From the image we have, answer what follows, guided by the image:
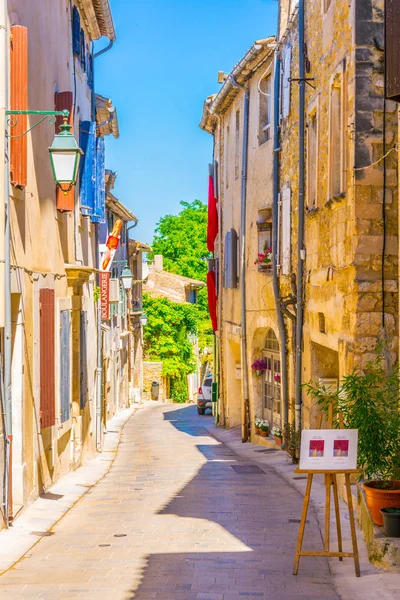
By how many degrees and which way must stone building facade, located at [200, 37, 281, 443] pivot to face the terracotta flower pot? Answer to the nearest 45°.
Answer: approximately 90° to its left

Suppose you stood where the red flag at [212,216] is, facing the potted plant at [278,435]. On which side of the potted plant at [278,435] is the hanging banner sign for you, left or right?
right

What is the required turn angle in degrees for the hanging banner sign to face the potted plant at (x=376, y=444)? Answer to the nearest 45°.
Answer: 0° — it already faces it

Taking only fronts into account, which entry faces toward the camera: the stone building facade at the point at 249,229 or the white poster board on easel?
the white poster board on easel

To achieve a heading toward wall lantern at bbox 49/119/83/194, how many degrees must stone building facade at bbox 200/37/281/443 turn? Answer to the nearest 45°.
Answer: approximately 90° to its left

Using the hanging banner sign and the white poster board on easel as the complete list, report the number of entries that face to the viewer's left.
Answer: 0

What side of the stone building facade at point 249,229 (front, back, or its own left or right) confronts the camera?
left

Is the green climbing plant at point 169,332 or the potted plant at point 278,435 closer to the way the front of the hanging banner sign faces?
the potted plant

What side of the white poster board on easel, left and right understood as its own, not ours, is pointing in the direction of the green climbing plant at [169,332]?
back

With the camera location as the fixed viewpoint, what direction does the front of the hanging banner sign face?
facing the viewer

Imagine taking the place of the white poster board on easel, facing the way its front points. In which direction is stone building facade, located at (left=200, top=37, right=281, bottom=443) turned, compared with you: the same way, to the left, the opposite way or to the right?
to the right

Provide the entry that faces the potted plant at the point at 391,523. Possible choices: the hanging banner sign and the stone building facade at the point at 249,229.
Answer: the hanging banner sign

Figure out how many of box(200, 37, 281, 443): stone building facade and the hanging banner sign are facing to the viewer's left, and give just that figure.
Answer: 1

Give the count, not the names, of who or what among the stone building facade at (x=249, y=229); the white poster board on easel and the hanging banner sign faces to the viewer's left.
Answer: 1

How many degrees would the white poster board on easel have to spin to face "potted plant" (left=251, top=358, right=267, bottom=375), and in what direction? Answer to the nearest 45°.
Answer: approximately 180°

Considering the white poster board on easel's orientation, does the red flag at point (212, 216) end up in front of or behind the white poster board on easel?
behind
